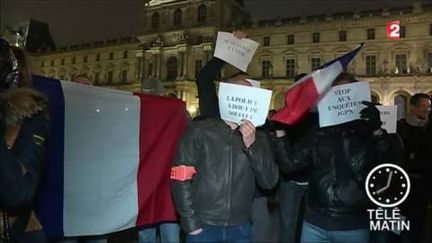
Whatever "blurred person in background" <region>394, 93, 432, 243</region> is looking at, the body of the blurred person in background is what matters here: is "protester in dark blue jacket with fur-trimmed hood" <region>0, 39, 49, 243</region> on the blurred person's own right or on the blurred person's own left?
on the blurred person's own right

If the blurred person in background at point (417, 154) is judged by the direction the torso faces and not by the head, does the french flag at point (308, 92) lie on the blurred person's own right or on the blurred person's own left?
on the blurred person's own right

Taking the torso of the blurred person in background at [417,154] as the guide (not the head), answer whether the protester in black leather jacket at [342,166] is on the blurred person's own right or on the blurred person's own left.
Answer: on the blurred person's own right

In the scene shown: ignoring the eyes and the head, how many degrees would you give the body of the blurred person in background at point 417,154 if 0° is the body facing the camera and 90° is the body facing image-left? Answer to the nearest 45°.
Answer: approximately 315°
